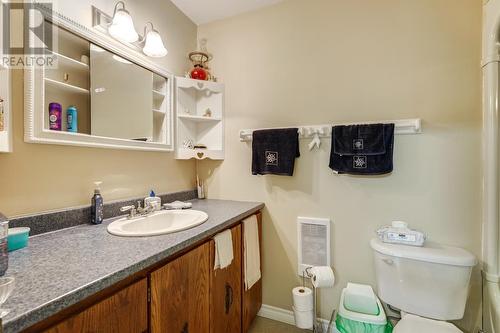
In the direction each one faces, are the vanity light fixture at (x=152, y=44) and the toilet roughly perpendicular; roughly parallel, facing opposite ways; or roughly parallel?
roughly perpendicular

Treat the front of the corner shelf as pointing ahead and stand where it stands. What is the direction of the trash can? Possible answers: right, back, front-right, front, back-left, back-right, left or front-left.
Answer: front-left

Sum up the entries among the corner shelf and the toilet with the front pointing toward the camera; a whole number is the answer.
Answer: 2

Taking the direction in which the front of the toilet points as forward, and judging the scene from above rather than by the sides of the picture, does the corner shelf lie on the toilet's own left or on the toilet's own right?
on the toilet's own right

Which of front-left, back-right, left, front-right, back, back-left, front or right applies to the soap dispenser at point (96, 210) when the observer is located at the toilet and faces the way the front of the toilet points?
front-right

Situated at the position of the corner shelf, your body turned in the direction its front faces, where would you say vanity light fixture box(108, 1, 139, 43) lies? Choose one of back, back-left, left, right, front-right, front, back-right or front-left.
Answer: front-right

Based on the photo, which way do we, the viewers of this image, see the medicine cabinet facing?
facing the viewer and to the right of the viewer

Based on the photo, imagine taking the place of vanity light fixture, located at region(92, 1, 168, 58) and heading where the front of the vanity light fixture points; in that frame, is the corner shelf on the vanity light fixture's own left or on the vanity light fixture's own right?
on the vanity light fixture's own left

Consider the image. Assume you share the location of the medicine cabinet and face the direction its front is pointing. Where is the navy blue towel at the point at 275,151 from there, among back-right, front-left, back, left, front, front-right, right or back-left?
front-left
